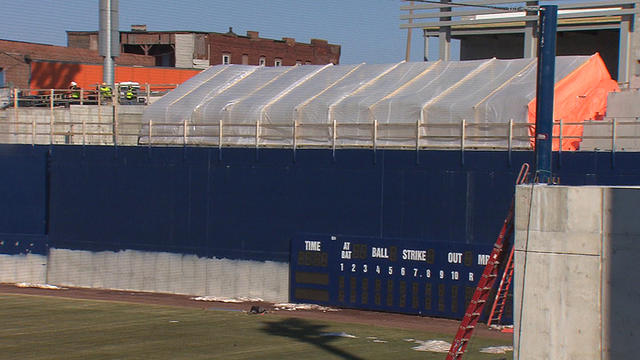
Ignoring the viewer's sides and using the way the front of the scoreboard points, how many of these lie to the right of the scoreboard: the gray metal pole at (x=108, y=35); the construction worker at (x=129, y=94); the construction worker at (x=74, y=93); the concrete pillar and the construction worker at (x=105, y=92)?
4

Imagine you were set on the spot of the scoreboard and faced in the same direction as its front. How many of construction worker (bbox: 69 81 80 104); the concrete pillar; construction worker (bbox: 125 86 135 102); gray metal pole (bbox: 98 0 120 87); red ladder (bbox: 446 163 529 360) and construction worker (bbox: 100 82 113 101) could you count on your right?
4

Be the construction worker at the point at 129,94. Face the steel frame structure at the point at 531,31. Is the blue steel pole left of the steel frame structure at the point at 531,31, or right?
right

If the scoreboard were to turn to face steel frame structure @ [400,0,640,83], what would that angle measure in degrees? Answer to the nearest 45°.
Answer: approximately 180°

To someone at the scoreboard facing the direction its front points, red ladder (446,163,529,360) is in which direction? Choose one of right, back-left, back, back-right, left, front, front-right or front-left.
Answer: front-left

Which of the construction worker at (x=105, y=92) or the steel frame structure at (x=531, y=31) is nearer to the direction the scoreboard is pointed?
the construction worker

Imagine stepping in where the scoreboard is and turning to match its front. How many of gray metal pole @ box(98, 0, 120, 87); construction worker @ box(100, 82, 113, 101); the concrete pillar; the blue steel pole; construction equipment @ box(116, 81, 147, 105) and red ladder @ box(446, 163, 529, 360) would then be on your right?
3

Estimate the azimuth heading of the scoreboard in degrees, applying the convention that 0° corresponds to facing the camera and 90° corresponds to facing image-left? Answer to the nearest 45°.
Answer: approximately 45°

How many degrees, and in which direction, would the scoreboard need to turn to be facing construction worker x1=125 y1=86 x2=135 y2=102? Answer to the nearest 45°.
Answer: approximately 90° to its right

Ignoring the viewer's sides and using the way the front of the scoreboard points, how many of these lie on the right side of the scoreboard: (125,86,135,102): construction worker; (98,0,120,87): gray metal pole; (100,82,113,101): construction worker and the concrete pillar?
3

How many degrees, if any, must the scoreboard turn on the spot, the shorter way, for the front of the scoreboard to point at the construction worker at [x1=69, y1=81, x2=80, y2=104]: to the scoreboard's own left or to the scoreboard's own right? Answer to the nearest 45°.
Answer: approximately 90° to the scoreboard's own right

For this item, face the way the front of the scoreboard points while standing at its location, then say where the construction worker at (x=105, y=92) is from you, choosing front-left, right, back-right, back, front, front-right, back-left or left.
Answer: right
